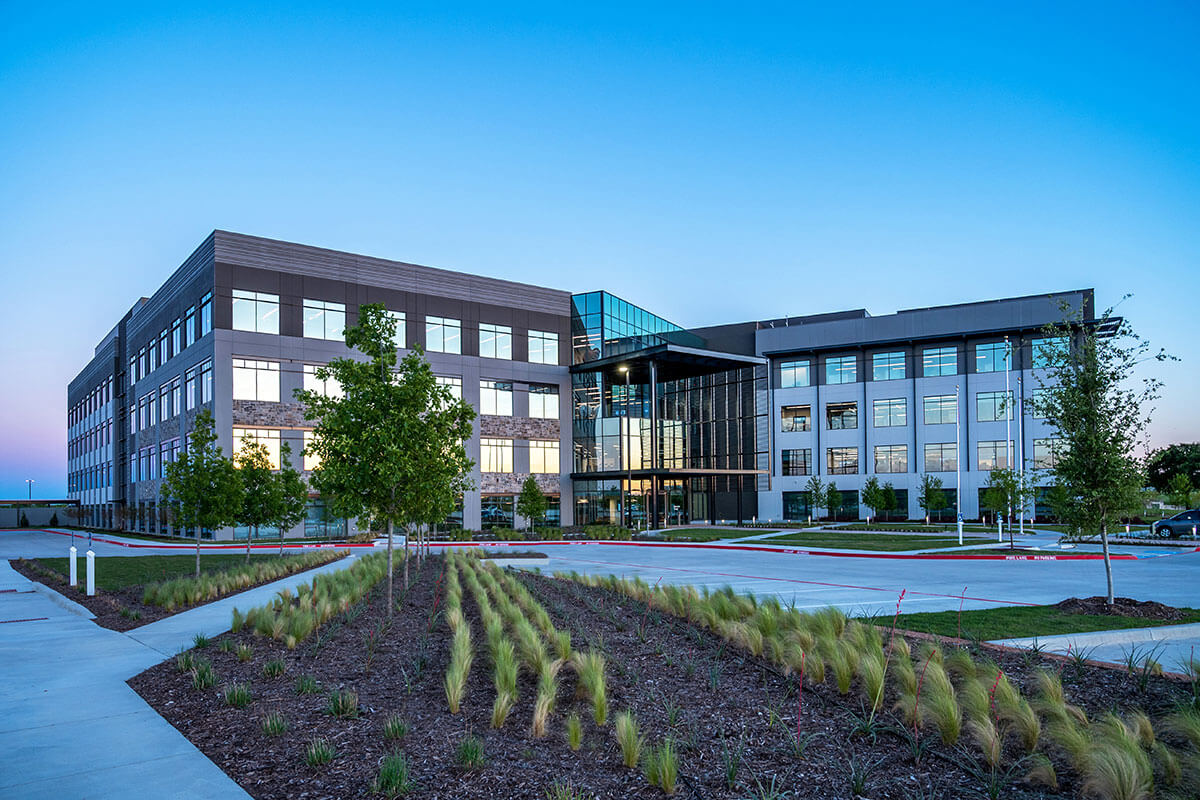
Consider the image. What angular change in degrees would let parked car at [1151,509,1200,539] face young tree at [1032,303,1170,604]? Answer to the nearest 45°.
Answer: approximately 90° to its left

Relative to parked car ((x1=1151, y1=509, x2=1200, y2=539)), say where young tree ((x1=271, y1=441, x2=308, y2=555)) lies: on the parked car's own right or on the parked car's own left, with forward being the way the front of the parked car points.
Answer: on the parked car's own left

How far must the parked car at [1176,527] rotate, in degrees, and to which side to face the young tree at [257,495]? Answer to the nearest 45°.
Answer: approximately 45° to its left

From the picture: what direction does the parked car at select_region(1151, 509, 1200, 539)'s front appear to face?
to the viewer's left

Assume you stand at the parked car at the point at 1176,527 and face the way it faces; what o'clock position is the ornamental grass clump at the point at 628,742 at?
The ornamental grass clump is roughly at 9 o'clock from the parked car.

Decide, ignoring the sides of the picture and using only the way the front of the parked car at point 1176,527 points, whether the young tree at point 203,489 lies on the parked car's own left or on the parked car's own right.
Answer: on the parked car's own left
